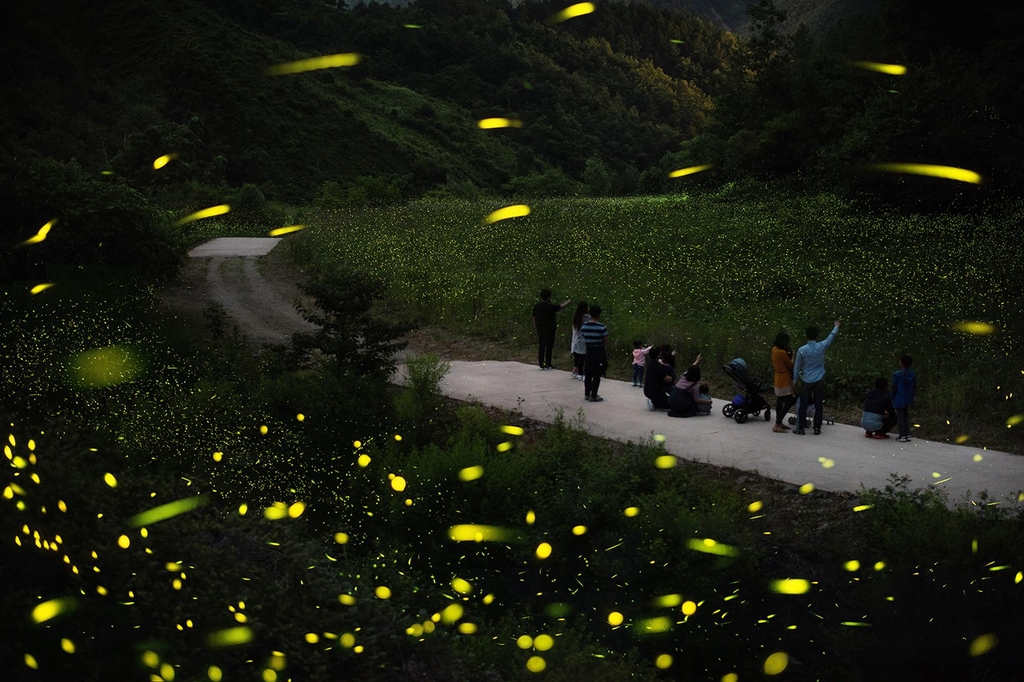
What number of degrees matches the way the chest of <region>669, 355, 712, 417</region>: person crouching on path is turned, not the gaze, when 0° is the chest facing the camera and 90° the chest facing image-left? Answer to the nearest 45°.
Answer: approximately 225°

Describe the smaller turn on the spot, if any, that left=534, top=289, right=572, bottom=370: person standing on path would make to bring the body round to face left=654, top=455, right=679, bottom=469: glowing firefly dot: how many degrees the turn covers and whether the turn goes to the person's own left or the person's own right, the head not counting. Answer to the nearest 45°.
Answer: approximately 135° to the person's own right

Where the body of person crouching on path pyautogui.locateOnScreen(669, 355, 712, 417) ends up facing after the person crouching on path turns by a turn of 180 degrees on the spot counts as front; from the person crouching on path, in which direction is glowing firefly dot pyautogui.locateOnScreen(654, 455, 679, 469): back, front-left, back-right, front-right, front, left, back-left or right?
front-left

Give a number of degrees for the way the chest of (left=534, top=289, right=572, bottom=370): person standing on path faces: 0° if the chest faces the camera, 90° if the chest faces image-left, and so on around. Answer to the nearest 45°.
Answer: approximately 225°

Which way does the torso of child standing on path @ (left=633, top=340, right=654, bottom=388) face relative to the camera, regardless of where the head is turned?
away from the camera

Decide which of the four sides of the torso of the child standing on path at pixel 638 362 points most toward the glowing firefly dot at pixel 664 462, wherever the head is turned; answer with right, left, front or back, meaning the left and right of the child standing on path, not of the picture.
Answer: back

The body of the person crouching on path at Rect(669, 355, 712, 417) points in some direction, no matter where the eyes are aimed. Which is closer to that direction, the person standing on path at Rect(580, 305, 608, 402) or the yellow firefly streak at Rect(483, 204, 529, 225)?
the yellow firefly streak

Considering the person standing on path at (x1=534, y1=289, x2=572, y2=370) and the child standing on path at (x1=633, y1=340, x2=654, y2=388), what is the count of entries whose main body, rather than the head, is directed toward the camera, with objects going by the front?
0

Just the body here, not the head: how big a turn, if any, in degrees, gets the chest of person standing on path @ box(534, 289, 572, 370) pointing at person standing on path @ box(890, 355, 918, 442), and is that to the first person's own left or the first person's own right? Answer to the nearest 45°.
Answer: approximately 90° to the first person's own right
